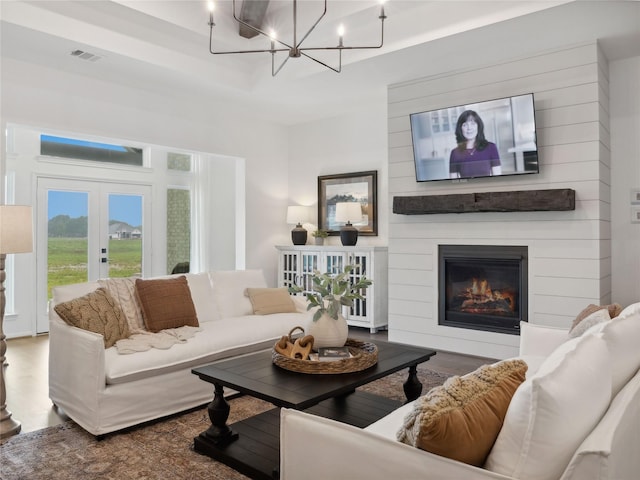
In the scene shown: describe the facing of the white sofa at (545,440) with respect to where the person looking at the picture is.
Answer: facing away from the viewer and to the left of the viewer

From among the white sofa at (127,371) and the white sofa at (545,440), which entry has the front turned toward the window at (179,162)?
the white sofa at (545,440)

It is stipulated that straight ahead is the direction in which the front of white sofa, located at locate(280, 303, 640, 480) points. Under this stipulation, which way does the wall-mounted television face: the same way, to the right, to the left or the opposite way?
to the left

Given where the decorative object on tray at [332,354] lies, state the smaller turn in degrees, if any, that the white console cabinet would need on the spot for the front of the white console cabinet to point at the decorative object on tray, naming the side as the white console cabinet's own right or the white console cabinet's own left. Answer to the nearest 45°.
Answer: approximately 45° to the white console cabinet's own left

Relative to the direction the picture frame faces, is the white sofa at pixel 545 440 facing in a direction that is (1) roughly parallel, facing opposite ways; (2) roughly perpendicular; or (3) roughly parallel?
roughly perpendicular

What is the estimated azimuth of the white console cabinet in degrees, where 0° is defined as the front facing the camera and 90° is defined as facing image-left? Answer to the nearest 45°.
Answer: approximately 45°

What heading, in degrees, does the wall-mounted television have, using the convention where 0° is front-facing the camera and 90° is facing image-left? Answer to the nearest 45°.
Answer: approximately 45°

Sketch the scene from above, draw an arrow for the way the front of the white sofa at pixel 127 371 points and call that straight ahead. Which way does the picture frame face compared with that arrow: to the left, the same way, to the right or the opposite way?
to the right
